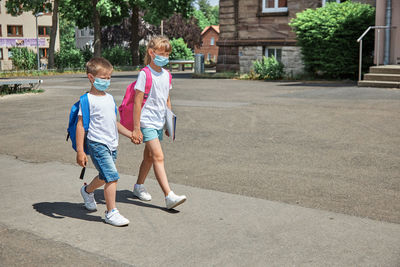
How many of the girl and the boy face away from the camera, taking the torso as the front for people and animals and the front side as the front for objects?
0
